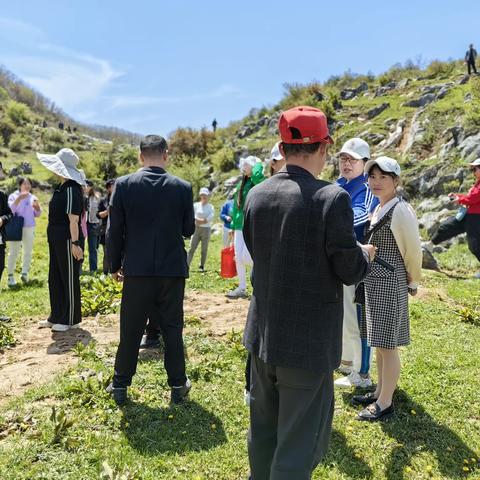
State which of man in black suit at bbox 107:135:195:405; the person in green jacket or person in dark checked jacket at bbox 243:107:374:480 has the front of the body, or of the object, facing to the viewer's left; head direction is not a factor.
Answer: the person in green jacket

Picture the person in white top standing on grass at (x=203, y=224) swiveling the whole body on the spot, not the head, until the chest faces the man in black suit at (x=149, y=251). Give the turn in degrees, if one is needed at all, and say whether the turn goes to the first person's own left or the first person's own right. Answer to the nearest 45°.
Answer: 0° — they already face them

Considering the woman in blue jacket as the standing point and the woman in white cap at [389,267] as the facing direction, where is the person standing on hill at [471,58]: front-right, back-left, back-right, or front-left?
back-left

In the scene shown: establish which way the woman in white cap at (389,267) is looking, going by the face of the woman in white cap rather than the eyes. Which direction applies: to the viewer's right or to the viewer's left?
to the viewer's left

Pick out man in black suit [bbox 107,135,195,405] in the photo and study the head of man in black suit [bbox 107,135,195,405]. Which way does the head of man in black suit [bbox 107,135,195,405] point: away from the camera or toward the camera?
away from the camera
